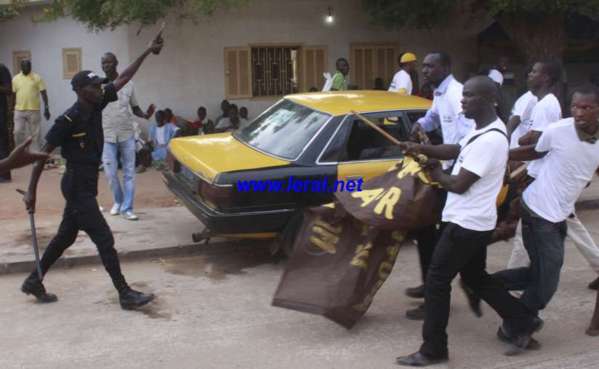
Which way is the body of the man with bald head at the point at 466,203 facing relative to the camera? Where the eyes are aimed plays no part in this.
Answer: to the viewer's left

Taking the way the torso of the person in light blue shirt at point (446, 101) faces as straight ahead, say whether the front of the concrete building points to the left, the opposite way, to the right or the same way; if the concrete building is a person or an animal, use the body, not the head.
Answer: to the left

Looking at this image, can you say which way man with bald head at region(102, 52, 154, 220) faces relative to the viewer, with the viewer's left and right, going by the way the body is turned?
facing the viewer

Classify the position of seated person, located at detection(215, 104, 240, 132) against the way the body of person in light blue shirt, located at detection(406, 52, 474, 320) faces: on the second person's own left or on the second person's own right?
on the second person's own right

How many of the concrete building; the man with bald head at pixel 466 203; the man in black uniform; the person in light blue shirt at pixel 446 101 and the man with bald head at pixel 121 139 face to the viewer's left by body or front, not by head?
2

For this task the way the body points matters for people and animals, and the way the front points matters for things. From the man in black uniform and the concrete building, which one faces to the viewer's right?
the man in black uniform

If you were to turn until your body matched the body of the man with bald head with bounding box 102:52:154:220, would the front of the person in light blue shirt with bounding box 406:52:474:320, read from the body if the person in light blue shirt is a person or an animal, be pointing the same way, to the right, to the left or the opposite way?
to the right

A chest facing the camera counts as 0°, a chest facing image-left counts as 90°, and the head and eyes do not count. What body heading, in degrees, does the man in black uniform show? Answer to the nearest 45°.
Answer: approximately 270°

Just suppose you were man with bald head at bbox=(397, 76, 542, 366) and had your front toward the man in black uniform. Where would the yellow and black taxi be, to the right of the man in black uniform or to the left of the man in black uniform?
right

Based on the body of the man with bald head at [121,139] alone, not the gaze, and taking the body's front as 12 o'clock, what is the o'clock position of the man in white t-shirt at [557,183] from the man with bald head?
The man in white t-shirt is roughly at 11 o'clock from the man with bald head.

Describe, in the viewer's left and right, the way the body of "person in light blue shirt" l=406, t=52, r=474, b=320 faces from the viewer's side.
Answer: facing to the left of the viewer

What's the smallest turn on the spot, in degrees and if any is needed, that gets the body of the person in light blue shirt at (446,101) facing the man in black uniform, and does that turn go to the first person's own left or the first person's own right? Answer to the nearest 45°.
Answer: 0° — they already face them

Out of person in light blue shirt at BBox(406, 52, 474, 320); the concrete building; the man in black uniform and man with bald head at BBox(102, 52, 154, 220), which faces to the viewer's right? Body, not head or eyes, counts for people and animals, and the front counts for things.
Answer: the man in black uniform

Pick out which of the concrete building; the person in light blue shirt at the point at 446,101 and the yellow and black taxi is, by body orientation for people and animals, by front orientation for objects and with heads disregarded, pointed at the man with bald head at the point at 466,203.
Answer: the concrete building

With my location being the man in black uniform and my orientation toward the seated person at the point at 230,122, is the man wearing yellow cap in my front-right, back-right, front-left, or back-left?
front-right

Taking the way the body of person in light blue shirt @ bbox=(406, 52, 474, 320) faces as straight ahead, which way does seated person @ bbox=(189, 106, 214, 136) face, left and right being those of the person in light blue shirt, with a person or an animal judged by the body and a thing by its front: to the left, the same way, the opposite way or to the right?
to the left

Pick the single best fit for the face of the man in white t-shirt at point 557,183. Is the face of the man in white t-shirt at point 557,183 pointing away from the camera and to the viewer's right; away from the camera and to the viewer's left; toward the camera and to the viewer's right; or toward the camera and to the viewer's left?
toward the camera and to the viewer's left
